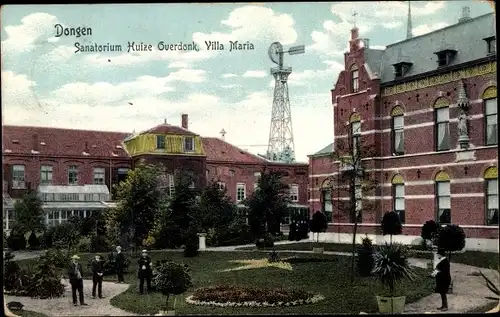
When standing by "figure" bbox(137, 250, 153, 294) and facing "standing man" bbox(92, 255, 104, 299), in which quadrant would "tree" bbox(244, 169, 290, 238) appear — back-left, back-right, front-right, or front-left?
back-right

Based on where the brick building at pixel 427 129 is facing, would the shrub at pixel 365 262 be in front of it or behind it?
in front

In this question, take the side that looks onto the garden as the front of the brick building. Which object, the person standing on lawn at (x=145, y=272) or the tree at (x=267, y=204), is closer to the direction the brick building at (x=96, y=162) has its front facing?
the person standing on lawn

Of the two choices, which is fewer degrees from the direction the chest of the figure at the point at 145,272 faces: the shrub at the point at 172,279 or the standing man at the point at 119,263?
the shrub

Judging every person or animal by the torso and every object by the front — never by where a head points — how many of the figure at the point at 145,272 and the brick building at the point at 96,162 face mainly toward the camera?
2

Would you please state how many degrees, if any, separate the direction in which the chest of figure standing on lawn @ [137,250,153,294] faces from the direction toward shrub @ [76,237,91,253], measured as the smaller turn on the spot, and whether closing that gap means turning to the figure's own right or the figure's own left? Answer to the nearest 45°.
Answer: approximately 135° to the figure's own right

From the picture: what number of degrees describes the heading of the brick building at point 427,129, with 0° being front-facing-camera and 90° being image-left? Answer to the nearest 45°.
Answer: approximately 45°

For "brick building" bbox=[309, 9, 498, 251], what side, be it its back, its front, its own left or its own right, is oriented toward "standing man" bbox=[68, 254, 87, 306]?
front

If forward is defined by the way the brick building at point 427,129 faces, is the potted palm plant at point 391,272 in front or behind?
in front

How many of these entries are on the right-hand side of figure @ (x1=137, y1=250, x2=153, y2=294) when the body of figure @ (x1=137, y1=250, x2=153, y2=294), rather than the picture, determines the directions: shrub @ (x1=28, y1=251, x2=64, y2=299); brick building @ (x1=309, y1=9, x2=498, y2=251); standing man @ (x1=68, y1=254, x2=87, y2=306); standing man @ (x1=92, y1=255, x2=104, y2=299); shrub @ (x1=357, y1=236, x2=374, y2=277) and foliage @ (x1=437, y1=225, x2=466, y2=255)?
3

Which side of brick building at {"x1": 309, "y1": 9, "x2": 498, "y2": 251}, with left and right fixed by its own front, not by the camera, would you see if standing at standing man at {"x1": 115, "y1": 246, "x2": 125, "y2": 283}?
front
